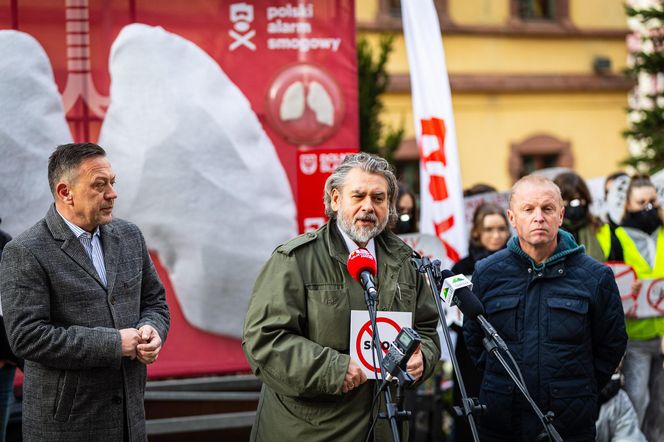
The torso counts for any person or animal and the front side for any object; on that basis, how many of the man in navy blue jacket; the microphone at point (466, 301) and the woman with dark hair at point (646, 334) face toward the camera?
2

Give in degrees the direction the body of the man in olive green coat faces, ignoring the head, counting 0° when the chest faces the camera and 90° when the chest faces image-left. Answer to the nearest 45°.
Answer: approximately 315°

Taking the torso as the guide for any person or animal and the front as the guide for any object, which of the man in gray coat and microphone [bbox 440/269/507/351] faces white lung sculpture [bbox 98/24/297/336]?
the microphone

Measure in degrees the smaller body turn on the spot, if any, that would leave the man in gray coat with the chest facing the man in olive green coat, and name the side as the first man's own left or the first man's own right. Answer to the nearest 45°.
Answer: approximately 45° to the first man's own left

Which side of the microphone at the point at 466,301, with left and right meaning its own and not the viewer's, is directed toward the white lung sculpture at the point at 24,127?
front

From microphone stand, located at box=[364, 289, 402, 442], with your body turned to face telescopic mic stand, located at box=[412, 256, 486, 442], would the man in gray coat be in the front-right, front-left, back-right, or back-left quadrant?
back-left

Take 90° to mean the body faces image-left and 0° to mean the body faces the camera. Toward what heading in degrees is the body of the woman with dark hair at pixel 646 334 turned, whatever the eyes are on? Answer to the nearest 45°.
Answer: approximately 0°

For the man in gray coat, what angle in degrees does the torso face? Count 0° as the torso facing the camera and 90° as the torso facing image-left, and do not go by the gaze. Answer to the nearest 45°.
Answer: approximately 315°

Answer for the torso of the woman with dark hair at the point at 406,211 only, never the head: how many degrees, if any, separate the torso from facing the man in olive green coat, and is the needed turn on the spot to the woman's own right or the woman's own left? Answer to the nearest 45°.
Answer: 0° — they already face them

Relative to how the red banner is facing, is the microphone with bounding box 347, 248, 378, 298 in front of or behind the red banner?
in front
